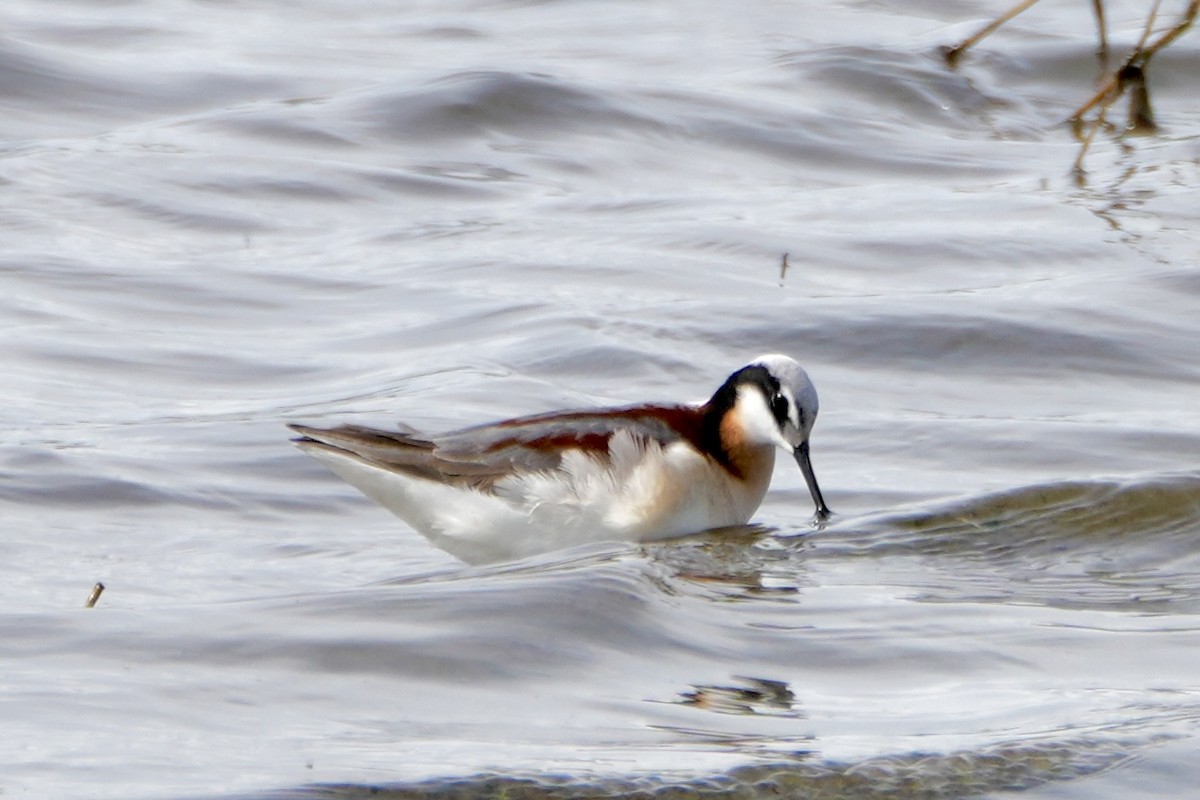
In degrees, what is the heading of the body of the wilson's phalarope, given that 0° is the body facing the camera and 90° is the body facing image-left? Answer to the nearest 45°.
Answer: approximately 270°

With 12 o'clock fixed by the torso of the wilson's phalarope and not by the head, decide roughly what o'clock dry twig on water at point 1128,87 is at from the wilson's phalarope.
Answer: The dry twig on water is roughly at 10 o'clock from the wilson's phalarope.
